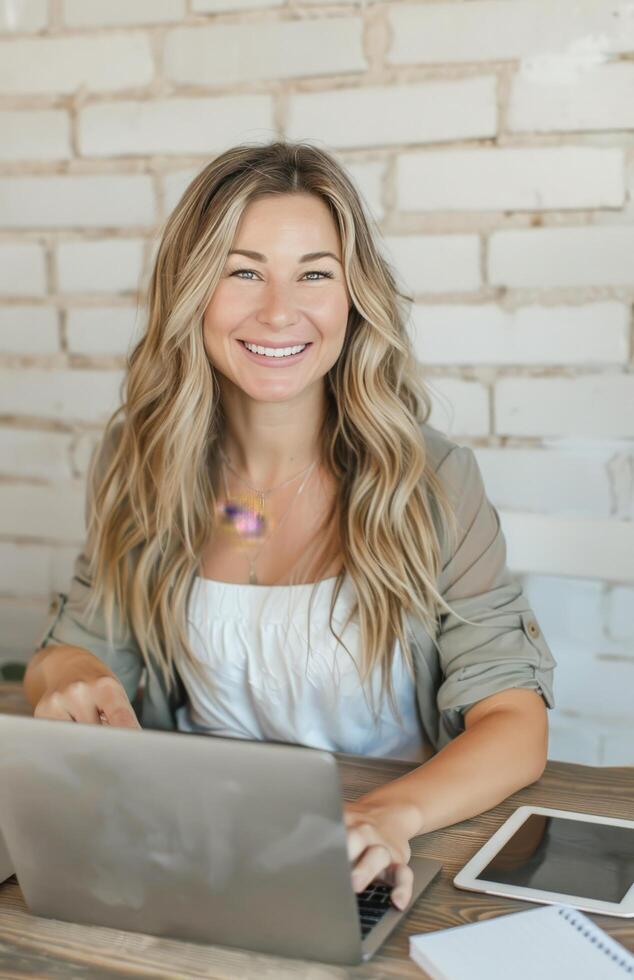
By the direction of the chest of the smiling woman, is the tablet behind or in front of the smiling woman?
in front

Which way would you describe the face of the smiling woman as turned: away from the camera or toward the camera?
toward the camera

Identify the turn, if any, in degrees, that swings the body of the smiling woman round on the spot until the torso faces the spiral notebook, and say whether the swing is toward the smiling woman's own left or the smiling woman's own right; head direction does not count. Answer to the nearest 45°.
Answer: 0° — they already face it

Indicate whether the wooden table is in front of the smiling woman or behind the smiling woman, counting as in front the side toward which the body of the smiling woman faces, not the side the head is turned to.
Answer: in front

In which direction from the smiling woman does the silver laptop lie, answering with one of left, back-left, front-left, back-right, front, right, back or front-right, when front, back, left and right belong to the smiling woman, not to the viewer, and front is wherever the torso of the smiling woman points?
front

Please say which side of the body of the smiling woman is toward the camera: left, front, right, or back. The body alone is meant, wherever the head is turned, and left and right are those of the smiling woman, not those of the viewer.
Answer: front
